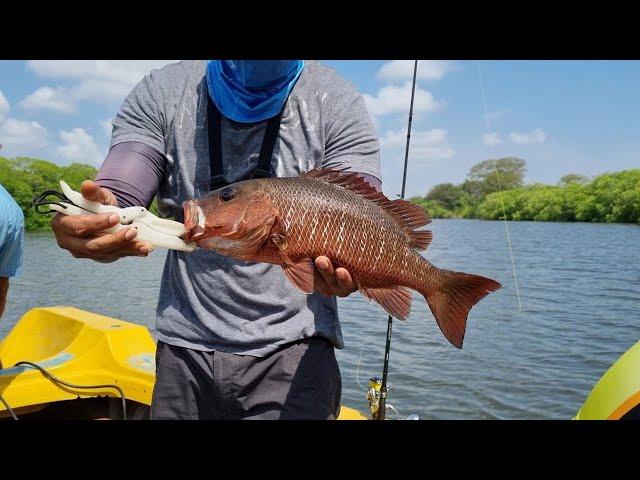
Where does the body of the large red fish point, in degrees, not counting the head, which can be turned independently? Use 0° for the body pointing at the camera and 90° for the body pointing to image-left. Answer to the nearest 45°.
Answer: approximately 90°

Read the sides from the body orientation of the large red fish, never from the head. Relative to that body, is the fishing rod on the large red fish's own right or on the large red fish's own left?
on the large red fish's own right

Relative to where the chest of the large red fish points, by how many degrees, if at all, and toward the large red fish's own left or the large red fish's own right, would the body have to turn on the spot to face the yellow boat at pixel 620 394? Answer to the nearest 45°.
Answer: approximately 135° to the large red fish's own right

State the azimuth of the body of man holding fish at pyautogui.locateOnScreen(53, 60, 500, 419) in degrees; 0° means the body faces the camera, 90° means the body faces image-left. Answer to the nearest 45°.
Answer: approximately 0°

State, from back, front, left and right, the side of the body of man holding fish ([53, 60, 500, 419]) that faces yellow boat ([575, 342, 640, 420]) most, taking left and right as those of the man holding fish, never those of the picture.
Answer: left
